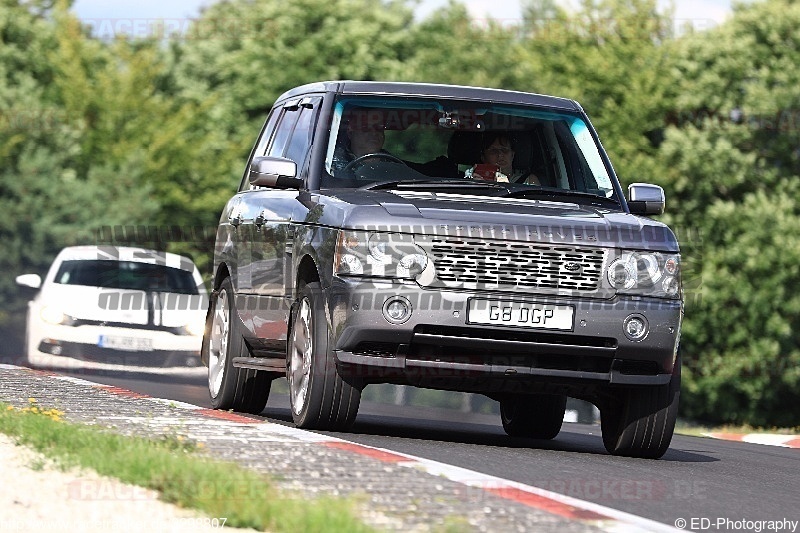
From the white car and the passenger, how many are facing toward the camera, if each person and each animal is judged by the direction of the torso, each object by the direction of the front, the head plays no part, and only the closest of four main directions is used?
2

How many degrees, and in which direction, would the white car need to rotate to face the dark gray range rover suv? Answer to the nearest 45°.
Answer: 0° — it already faces it

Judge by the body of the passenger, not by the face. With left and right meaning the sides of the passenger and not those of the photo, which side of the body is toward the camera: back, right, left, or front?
front

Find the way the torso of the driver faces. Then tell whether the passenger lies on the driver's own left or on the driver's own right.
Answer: on the driver's own left

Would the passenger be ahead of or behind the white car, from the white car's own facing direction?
ahead

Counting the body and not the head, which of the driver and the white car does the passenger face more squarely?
the driver

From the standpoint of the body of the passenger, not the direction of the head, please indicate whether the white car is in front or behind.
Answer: behind

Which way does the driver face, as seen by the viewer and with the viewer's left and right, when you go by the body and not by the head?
facing the viewer and to the right of the viewer

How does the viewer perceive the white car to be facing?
facing the viewer

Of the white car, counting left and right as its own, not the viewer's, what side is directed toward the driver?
front

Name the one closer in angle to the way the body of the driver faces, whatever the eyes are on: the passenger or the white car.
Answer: the passenger
